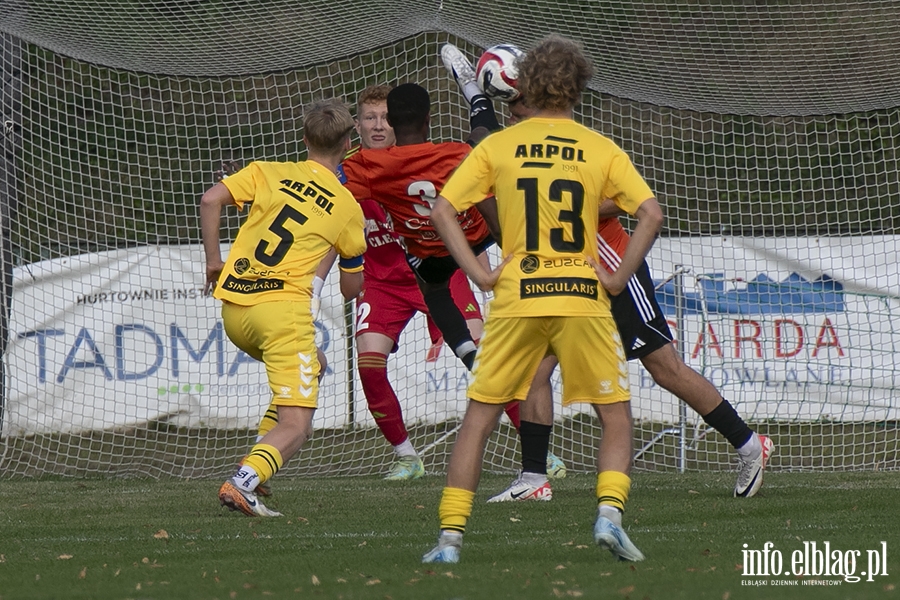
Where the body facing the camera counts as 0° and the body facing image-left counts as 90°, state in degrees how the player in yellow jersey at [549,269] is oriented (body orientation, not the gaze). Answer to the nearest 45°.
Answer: approximately 180°

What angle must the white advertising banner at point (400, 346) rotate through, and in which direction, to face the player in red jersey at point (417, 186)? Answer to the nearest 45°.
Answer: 0° — it already faces them

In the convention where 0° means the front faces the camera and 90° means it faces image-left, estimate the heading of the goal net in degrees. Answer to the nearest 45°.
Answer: approximately 0°

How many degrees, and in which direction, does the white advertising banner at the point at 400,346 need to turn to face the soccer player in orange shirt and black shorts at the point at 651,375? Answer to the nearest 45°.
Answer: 0° — it already faces them

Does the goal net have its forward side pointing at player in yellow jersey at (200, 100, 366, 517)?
yes

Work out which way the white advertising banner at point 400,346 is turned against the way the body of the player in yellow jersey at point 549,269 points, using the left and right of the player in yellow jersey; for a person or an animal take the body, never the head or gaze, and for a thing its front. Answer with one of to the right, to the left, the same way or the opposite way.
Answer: the opposite way

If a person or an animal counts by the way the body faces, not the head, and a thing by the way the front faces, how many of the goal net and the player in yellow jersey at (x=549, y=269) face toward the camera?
1

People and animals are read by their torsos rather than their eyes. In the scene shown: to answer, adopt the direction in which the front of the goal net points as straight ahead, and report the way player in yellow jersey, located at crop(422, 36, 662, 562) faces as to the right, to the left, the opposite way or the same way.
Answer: the opposite way

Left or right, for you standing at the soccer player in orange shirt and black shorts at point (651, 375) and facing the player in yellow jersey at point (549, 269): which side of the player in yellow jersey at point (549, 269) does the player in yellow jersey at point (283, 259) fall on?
right

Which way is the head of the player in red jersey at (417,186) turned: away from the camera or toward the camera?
away from the camera
